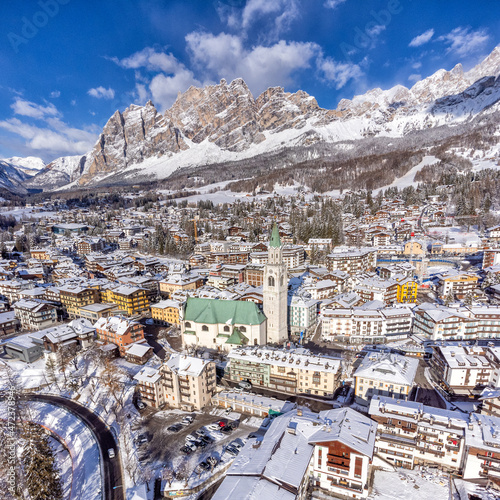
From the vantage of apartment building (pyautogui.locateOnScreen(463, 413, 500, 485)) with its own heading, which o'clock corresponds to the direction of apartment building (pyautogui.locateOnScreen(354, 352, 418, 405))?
apartment building (pyautogui.locateOnScreen(354, 352, 418, 405)) is roughly at 4 o'clock from apartment building (pyautogui.locateOnScreen(463, 413, 500, 485)).

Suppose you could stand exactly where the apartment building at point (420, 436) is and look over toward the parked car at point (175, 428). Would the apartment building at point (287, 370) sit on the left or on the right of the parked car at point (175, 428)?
right

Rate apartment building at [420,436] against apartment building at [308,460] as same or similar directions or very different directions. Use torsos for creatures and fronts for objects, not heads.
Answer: same or similar directions

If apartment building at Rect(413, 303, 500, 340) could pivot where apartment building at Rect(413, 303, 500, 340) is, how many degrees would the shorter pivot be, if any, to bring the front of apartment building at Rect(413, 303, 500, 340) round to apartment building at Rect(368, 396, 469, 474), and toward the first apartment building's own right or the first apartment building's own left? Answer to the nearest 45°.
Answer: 0° — it already faces it

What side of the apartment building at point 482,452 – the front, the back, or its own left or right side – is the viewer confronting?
front

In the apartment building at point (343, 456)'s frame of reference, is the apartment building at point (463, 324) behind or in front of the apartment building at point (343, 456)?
behind

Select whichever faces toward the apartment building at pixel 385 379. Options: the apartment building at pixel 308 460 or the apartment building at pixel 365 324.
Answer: the apartment building at pixel 365 324

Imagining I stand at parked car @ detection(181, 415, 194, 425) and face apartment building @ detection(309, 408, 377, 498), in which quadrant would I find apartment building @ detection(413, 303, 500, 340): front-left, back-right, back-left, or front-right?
front-left

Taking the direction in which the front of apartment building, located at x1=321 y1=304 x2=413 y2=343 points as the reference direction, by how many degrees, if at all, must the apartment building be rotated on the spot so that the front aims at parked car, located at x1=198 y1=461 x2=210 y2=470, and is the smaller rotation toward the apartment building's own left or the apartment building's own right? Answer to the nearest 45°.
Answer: approximately 45° to the apartment building's own right

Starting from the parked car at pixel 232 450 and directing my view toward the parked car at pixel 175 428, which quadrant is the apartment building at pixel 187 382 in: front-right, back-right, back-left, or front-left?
front-right

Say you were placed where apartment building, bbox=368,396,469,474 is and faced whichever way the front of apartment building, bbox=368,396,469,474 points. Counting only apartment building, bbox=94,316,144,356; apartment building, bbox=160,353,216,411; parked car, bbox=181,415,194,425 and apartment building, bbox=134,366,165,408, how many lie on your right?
4

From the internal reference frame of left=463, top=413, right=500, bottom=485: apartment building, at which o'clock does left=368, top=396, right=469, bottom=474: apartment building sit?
left=368, top=396, right=469, bottom=474: apartment building is roughly at 3 o'clock from left=463, top=413, right=500, bottom=485: apartment building.

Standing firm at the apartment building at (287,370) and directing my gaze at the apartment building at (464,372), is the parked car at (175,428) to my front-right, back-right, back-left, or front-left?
back-right

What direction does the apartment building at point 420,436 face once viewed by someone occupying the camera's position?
facing the viewer

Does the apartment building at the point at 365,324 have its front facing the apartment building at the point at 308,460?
yes

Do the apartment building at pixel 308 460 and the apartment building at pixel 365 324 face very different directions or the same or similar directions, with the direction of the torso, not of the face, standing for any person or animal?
same or similar directions

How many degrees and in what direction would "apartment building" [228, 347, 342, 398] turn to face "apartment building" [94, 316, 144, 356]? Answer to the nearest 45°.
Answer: approximately 90° to its right

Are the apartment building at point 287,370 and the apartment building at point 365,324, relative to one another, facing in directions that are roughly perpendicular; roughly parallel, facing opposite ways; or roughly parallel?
roughly parallel

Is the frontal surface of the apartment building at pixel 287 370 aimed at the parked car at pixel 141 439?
no

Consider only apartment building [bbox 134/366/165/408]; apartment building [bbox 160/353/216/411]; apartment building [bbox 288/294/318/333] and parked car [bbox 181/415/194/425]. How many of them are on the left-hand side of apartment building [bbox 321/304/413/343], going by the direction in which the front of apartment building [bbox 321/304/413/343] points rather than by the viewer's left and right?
0

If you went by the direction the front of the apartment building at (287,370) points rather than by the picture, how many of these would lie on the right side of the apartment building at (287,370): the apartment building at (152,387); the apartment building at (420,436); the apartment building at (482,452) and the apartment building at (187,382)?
2
